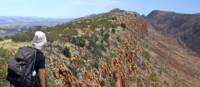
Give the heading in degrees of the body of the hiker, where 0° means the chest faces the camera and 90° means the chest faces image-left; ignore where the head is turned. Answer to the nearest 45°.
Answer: approximately 225°

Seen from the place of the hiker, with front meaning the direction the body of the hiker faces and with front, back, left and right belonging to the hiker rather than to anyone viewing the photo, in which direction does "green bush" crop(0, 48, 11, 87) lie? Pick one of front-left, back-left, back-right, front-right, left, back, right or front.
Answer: front-left

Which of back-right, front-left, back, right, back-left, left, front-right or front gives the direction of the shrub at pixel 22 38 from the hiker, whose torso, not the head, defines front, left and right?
front-left

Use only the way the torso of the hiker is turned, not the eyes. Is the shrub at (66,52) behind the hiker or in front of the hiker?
in front

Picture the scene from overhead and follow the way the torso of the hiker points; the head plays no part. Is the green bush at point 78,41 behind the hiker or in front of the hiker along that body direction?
in front
